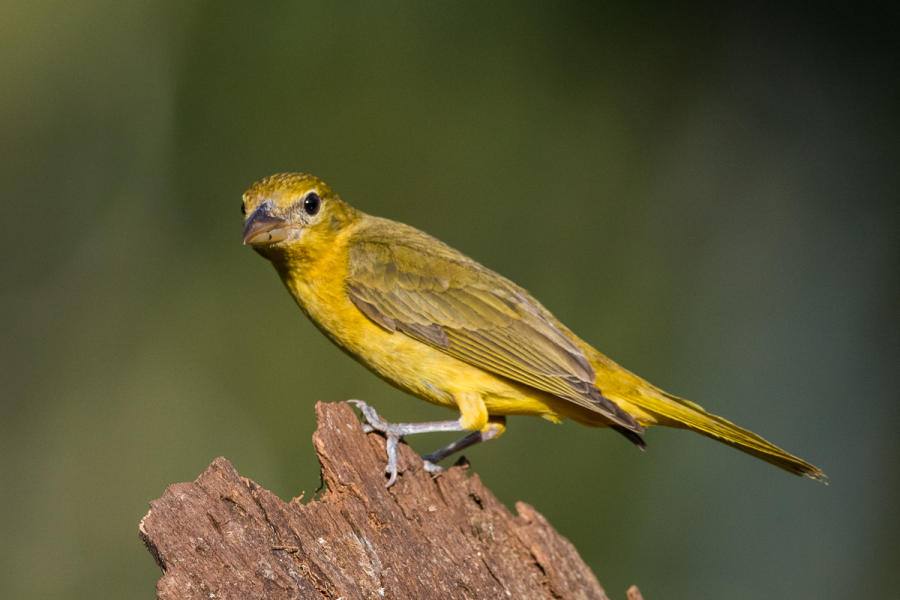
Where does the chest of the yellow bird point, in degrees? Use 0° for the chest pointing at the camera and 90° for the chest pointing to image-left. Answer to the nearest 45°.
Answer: approximately 90°
